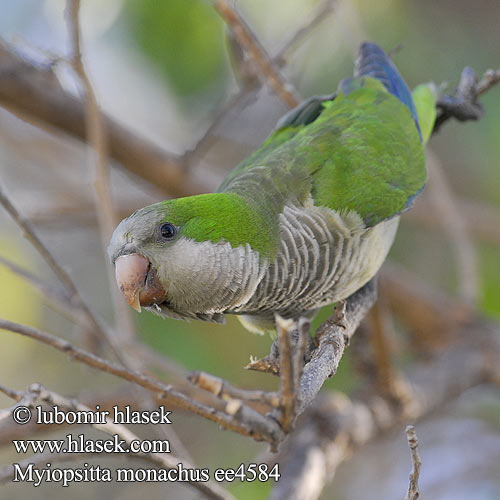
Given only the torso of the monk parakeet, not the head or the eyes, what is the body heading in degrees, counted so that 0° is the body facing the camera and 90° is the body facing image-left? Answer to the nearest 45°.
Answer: approximately 45°
